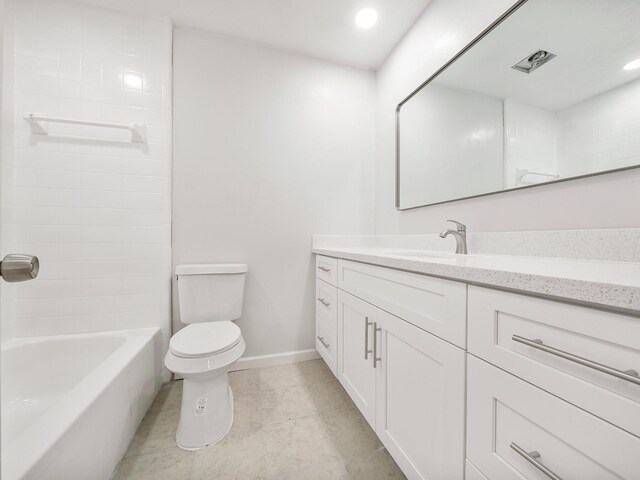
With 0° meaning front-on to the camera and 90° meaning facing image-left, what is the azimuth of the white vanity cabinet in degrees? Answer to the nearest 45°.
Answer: approximately 45°

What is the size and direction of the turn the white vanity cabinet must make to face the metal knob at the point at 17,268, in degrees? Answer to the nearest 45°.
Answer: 0° — it already faces it

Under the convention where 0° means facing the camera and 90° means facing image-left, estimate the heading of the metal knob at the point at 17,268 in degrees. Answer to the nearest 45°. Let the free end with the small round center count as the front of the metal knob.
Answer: approximately 315°
